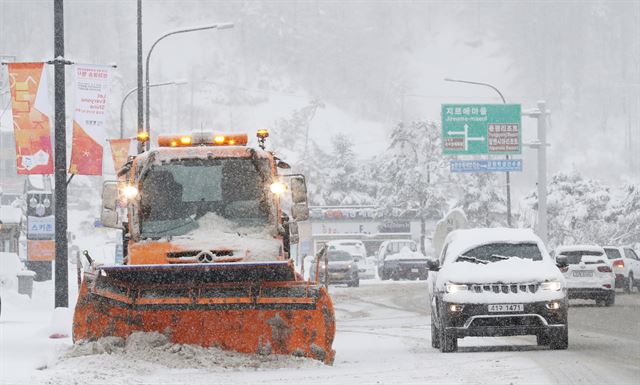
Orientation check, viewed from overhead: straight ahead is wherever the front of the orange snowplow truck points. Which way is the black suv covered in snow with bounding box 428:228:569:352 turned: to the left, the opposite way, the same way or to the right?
the same way

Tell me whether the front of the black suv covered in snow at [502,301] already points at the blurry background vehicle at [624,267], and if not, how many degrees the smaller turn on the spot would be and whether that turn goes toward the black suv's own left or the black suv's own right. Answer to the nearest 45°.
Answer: approximately 180°

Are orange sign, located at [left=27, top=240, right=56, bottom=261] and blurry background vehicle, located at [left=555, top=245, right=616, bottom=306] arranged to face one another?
no

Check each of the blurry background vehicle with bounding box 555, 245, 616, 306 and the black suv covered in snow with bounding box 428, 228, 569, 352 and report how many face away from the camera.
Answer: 1

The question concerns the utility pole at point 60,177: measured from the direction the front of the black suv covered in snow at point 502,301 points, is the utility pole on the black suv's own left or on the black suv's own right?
on the black suv's own right

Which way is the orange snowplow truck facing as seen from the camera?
toward the camera

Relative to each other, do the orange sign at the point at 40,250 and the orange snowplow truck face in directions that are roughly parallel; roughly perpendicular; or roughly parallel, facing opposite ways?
roughly parallel

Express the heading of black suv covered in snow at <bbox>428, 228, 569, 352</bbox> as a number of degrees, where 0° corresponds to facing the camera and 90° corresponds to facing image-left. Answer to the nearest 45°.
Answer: approximately 0°

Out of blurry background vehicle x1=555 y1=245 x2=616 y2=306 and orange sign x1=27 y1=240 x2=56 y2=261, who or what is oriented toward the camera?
the orange sign

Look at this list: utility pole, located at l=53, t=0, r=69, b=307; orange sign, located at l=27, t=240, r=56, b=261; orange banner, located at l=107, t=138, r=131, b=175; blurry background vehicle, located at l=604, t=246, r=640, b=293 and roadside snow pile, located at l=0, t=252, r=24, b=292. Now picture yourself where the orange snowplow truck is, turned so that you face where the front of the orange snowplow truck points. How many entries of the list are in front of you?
0

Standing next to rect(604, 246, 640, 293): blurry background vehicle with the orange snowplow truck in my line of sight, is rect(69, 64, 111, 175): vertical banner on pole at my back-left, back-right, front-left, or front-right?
front-right
